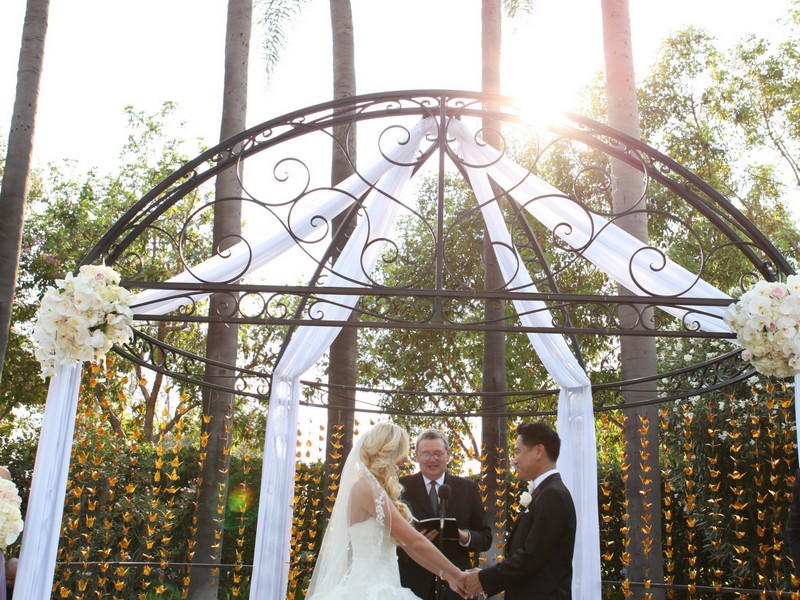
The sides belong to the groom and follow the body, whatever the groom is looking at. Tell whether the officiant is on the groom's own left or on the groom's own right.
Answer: on the groom's own right

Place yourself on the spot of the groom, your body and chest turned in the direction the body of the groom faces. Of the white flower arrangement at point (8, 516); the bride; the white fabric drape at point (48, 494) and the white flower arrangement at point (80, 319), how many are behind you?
0

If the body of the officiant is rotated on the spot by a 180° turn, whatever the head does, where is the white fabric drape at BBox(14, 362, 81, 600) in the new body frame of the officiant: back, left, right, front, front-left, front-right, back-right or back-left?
back-left

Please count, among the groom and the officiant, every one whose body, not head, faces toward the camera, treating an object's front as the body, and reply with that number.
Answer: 1

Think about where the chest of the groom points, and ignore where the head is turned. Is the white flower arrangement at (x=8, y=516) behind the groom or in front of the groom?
in front

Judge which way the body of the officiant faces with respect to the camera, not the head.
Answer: toward the camera

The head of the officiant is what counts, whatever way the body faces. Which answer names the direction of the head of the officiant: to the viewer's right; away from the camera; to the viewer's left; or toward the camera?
toward the camera

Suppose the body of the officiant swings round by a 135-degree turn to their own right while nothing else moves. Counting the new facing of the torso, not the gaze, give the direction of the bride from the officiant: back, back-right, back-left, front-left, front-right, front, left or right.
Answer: back-left

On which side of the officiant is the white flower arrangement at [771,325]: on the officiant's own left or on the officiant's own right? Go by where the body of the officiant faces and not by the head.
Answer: on the officiant's own left

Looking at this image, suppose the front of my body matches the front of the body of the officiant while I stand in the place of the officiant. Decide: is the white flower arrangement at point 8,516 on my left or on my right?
on my right

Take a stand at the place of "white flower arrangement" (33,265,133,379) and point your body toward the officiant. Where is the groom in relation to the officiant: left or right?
right

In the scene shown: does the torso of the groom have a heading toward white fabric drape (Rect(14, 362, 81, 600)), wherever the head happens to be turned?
yes

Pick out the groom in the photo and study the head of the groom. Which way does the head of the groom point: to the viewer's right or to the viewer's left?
to the viewer's left

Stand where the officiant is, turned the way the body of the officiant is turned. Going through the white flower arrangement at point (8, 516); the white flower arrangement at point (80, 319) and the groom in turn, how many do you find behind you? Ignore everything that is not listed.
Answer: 0

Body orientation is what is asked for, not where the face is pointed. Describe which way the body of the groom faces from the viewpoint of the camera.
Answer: to the viewer's left

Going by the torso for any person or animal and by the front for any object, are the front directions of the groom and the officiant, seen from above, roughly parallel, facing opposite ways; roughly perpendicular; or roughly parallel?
roughly perpendicular

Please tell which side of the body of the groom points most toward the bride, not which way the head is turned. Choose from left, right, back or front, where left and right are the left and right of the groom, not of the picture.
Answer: front

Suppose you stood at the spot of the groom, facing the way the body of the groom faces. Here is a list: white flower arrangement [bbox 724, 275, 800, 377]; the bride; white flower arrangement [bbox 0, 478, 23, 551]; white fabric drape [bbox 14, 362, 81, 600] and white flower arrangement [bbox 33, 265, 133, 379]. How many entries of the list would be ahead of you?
4

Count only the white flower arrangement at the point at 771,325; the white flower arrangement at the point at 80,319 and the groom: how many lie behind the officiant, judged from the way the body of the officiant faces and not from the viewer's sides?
0

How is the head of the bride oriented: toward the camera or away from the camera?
away from the camera
